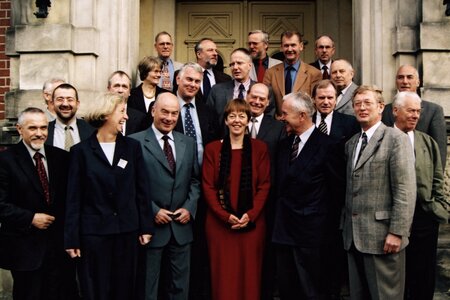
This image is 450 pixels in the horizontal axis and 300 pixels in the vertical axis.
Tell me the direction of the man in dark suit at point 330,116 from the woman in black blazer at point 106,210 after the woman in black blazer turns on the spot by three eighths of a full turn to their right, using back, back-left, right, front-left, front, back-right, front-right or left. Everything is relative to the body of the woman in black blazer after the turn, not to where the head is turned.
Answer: back-right

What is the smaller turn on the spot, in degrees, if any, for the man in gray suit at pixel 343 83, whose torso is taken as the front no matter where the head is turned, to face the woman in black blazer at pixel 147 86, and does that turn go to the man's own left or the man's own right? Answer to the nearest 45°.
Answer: approximately 45° to the man's own right

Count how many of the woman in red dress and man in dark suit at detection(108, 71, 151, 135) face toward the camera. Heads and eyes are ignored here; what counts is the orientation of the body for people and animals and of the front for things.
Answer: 2

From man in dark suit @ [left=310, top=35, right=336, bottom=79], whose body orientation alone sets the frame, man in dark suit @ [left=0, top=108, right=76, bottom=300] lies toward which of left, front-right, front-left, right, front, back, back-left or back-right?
front-right

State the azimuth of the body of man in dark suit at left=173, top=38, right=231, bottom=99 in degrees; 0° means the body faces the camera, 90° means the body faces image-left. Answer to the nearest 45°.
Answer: approximately 315°
